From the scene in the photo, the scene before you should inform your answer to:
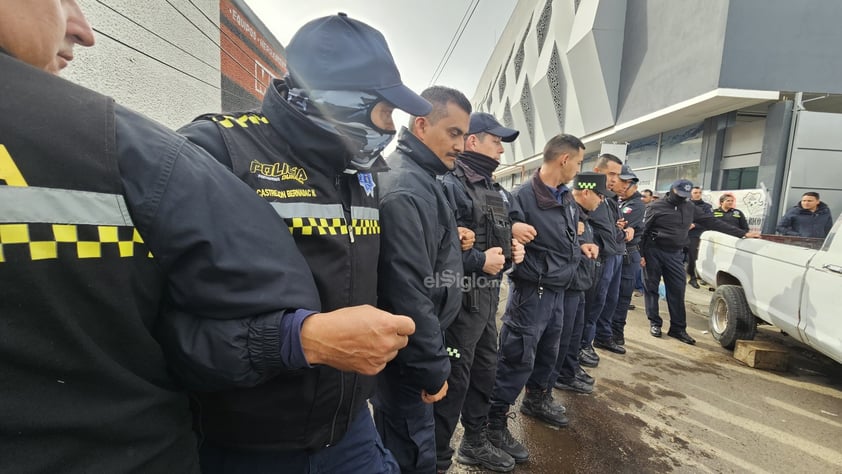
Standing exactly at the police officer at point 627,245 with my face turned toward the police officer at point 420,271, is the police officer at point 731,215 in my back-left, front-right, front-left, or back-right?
back-left

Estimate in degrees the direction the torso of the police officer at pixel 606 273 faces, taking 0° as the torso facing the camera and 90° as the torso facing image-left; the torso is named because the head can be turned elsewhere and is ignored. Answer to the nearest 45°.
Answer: approximately 315°

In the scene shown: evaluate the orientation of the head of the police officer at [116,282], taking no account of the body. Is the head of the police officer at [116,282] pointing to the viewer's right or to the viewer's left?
to the viewer's right

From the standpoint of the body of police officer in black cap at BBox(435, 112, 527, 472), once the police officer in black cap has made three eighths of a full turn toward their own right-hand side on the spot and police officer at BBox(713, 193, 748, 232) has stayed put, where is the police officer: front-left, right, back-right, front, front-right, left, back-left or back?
back-right

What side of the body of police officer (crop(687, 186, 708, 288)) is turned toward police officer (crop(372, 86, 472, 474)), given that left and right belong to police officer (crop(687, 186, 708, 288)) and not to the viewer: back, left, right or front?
front

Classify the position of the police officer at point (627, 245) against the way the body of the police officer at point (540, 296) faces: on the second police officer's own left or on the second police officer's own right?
on the second police officer's own left

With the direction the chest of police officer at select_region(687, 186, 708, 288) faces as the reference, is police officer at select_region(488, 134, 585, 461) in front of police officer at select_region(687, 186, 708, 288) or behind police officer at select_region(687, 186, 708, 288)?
in front

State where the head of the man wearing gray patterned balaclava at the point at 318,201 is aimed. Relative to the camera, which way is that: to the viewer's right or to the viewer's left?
to the viewer's right

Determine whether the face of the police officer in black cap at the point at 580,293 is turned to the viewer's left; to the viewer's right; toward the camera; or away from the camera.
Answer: to the viewer's right

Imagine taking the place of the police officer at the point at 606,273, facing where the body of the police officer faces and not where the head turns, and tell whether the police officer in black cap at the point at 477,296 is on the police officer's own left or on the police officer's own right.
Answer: on the police officer's own right

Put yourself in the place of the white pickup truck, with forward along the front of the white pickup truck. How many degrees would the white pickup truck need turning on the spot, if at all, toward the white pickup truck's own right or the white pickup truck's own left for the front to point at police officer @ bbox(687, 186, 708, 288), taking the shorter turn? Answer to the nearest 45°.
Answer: approximately 135° to the white pickup truck's own left
